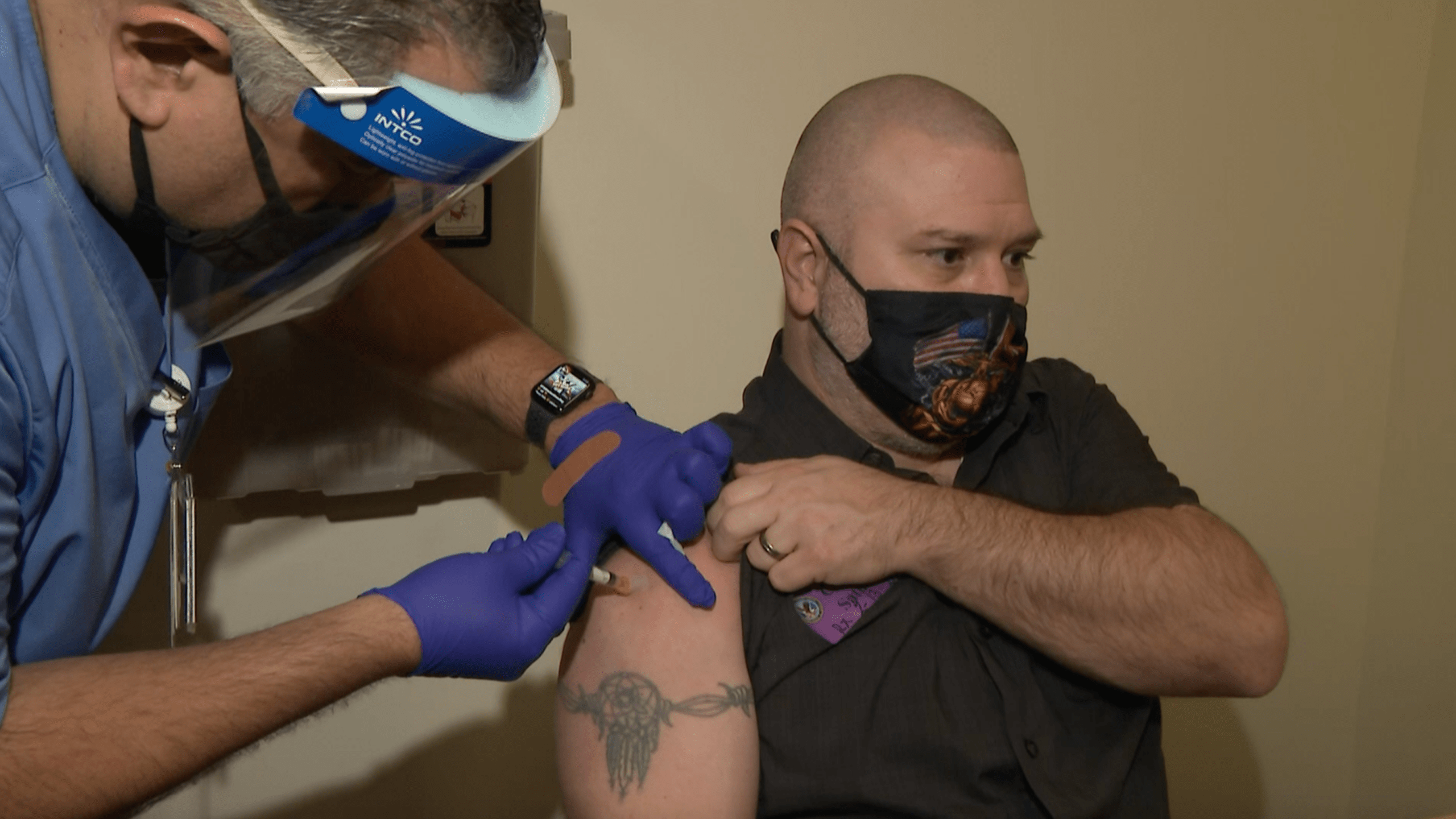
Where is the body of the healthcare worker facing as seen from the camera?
to the viewer's right

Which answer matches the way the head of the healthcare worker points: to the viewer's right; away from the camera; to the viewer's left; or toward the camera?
to the viewer's right
